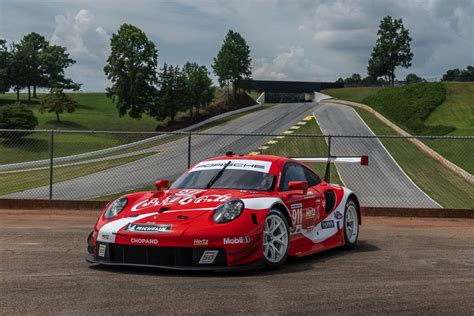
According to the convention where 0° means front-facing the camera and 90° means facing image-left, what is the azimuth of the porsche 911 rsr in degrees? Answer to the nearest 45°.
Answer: approximately 45°

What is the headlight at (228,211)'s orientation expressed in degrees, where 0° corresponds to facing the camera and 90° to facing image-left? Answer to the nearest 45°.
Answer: approximately 45°

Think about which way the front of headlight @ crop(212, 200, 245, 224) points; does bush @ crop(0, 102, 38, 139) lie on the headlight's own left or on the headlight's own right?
on the headlight's own right

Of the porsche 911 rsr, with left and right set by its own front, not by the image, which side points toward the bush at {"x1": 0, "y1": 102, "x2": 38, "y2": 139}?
right
